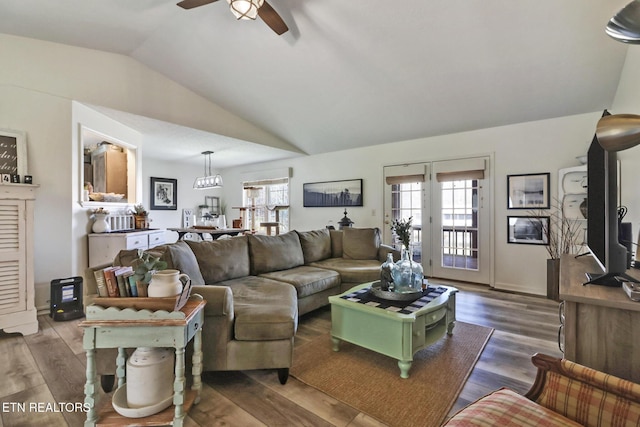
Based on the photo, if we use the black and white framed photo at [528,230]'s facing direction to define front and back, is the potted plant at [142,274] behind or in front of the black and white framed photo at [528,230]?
in front

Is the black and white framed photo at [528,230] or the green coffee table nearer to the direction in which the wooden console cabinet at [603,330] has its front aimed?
the green coffee table

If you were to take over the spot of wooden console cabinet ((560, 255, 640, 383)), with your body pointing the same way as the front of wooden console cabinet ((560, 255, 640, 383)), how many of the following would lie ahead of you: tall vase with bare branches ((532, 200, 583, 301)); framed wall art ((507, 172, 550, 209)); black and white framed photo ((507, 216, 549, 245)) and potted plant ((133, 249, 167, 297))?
1

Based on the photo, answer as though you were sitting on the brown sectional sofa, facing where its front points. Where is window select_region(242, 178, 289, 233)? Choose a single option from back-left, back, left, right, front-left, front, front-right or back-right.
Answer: back-left

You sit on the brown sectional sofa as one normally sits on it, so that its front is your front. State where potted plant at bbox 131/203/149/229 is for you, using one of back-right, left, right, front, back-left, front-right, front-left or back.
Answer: back

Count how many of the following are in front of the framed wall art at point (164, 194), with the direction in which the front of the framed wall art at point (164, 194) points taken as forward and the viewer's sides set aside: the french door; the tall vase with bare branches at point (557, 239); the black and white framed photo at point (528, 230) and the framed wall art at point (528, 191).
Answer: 4

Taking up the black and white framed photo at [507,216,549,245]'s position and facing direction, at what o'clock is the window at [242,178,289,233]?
The window is roughly at 3 o'clock from the black and white framed photo.

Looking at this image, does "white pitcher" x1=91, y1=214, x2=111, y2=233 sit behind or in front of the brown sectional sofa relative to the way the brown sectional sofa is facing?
behind

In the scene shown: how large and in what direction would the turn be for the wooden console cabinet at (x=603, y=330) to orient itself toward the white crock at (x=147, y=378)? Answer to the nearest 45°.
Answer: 0° — it already faces it

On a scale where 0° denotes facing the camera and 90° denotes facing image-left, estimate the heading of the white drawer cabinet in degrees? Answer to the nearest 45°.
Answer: approximately 315°

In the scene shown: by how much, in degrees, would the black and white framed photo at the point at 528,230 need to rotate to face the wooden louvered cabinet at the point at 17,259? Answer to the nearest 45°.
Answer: approximately 45° to its right

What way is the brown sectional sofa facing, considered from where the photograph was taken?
facing the viewer and to the right of the viewer

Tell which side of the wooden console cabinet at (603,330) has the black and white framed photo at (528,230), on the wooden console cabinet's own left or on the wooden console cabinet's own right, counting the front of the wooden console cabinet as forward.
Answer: on the wooden console cabinet's own right

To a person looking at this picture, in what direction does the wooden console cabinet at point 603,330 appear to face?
facing the viewer and to the left of the viewer

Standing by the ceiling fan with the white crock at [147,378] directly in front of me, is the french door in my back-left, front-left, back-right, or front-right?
back-left

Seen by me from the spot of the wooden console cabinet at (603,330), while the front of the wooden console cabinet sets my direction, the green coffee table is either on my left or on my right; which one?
on my right
